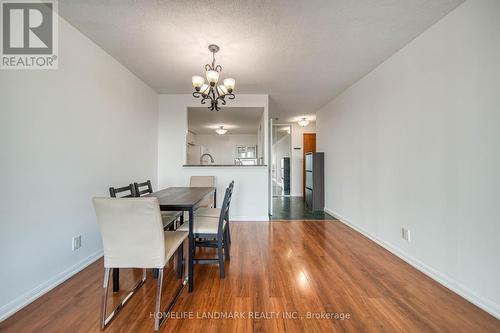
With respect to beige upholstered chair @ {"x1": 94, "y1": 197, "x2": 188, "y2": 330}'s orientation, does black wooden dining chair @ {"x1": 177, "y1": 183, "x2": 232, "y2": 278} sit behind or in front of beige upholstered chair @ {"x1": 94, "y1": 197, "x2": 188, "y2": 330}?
in front

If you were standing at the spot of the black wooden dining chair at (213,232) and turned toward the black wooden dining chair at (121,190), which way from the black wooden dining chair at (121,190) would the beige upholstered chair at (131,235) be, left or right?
left

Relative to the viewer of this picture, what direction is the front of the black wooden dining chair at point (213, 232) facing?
facing to the left of the viewer

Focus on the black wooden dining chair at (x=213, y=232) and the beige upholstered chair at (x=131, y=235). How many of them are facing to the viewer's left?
1

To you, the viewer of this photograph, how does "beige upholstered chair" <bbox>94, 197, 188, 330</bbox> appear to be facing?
facing away from the viewer and to the right of the viewer

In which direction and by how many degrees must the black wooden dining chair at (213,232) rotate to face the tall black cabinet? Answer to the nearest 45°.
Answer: approximately 135° to its right

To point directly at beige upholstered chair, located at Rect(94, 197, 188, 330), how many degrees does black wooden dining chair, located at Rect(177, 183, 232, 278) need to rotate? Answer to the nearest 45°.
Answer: approximately 45° to its left

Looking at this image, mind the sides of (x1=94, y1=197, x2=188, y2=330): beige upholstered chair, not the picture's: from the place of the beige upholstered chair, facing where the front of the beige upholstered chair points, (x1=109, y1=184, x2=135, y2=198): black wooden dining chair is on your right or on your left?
on your left

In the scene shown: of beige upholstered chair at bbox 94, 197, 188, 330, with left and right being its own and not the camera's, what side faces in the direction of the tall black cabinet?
front

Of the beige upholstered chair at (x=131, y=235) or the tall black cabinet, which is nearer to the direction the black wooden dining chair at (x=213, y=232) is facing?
the beige upholstered chair

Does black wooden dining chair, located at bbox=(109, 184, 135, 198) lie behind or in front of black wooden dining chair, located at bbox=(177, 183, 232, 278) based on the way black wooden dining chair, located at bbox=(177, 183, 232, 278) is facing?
in front
